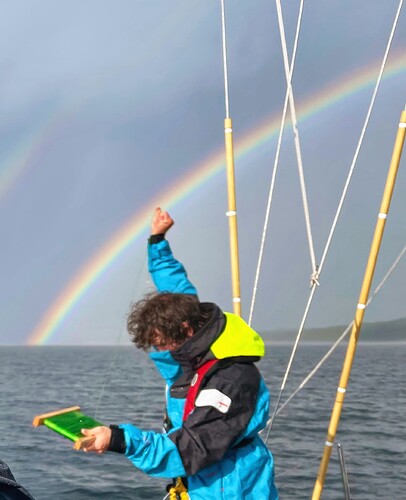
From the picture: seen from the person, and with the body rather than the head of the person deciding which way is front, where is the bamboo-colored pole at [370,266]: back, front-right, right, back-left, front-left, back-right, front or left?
back-right

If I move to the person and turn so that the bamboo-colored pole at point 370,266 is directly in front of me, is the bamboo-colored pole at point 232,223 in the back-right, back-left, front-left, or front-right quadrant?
front-left

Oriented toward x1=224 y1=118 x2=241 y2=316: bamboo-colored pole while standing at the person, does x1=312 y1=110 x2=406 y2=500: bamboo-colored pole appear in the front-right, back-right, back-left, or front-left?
front-right

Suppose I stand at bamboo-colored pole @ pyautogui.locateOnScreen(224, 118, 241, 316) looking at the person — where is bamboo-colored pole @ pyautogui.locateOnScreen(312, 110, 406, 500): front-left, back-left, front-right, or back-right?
front-left

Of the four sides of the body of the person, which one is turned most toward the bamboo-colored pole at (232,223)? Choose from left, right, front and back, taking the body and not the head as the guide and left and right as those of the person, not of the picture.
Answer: right

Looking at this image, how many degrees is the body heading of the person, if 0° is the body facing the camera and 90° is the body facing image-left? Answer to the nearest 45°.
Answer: approximately 90°
